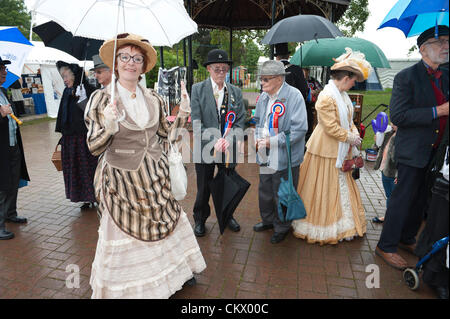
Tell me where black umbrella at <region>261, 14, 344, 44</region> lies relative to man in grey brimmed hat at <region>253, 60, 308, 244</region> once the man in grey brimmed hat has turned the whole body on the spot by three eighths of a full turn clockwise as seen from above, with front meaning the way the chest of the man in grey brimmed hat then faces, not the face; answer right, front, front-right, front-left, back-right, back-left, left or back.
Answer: front

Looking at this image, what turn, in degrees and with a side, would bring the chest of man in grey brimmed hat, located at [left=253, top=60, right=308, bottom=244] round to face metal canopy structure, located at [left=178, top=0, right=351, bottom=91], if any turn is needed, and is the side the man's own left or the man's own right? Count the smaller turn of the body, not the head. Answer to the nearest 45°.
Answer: approximately 135° to the man's own right

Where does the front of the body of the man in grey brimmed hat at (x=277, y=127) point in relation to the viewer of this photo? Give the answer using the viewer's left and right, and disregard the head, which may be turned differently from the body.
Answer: facing the viewer and to the left of the viewer

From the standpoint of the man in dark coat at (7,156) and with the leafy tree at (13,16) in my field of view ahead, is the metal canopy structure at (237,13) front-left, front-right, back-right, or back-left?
front-right

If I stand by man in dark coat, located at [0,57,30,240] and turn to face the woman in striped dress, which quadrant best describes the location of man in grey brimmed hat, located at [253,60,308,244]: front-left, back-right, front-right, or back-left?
front-left

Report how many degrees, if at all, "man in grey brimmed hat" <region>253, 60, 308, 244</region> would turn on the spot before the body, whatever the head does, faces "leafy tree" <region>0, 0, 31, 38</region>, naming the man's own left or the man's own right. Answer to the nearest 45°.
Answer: approximately 90° to the man's own right

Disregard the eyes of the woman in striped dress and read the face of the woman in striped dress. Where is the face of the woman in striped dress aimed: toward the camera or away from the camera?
toward the camera

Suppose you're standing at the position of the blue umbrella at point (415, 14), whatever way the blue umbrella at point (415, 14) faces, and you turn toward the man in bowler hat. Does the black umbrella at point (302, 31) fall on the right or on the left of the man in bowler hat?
right

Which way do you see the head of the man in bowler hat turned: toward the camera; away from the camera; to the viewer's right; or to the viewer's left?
toward the camera
